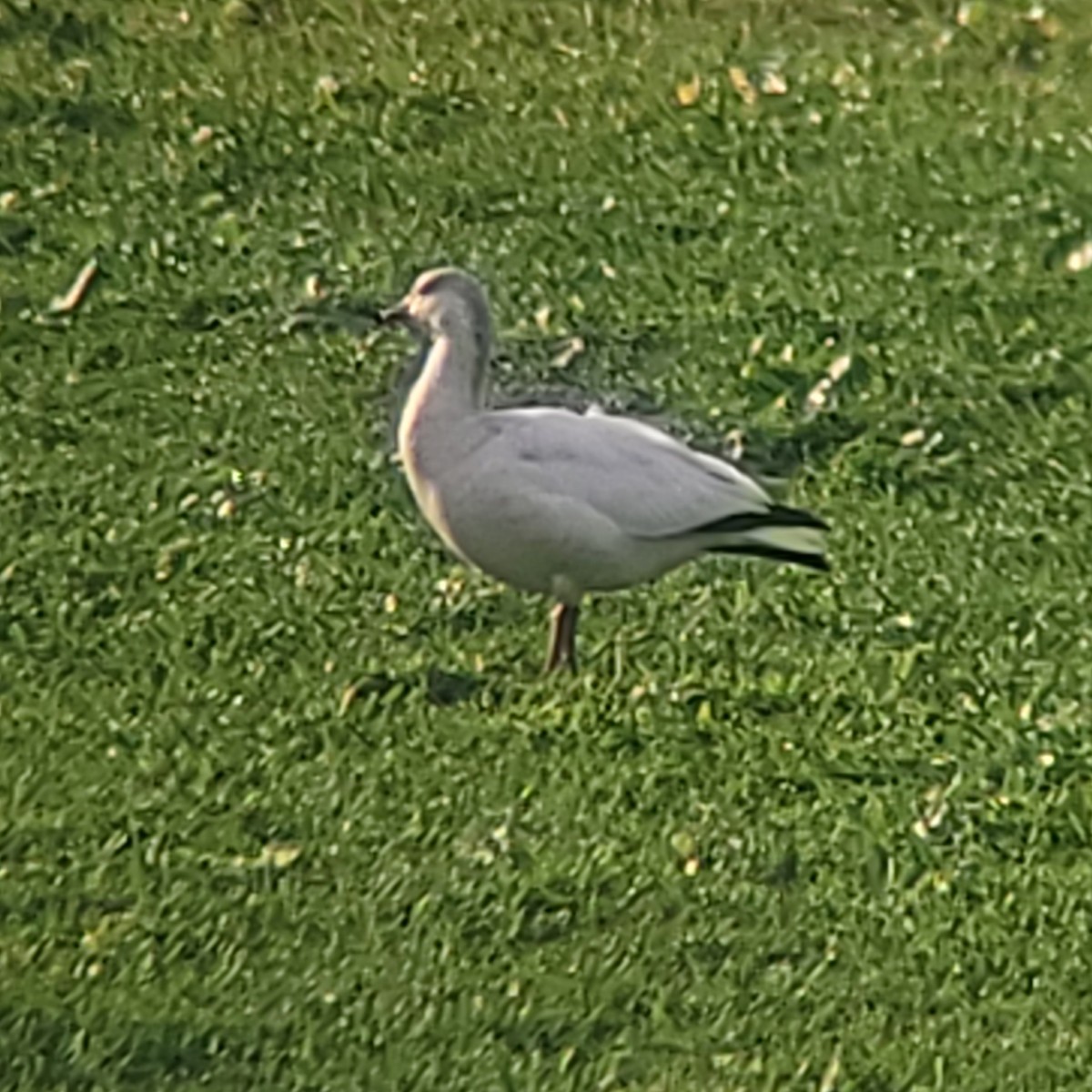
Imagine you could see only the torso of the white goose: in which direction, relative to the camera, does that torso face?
to the viewer's left
